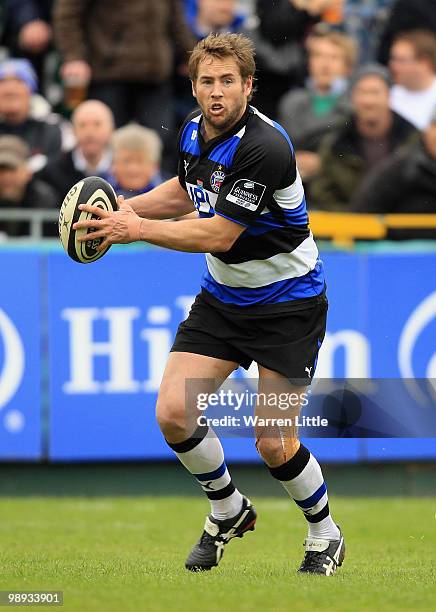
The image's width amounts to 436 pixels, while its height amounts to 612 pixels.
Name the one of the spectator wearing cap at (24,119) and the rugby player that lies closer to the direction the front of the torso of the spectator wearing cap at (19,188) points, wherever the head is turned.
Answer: the rugby player

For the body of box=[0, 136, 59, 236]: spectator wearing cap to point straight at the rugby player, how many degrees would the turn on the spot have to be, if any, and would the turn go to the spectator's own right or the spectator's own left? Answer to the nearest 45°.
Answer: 0° — they already face them

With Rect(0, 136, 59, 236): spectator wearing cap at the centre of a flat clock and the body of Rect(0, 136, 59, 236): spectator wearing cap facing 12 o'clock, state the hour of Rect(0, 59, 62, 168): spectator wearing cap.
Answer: Rect(0, 59, 62, 168): spectator wearing cap is roughly at 6 o'clock from Rect(0, 136, 59, 236): spectator wearing cap.

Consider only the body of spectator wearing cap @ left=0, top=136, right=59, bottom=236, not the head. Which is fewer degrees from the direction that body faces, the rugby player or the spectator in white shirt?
the rugby player

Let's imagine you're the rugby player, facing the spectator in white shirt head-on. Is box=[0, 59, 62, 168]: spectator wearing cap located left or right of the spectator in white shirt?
left

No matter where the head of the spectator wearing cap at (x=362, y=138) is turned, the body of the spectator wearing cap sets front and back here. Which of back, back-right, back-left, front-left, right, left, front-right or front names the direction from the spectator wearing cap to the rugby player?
front

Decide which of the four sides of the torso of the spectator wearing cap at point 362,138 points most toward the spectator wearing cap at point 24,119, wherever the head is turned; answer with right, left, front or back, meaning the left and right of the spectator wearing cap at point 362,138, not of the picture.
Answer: right

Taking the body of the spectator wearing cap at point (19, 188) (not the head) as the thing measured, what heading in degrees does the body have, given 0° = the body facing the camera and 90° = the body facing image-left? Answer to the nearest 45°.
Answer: approximately 0°

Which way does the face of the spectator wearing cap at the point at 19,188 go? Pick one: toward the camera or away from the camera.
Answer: toward the camera

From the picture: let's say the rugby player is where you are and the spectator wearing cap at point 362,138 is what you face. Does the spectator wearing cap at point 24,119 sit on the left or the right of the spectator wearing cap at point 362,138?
left

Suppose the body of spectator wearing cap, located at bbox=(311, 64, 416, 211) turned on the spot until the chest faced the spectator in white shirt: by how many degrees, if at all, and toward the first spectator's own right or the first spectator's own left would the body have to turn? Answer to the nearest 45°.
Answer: approximately 135° to the first spectator's own left

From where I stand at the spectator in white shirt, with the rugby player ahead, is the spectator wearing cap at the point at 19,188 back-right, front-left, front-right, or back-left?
front-right

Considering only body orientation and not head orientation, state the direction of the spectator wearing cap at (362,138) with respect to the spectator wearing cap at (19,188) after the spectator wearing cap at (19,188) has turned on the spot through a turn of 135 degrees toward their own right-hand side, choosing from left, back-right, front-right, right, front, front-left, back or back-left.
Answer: back-right

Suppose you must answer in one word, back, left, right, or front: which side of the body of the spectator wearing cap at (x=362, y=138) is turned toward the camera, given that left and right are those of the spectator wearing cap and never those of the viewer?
front
